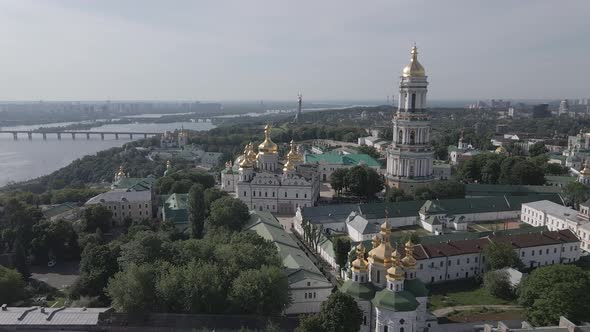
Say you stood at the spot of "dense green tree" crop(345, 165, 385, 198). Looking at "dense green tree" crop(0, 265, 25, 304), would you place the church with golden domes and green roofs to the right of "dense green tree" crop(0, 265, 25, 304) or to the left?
left

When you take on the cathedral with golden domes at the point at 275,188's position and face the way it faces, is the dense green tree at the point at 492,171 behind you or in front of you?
in front

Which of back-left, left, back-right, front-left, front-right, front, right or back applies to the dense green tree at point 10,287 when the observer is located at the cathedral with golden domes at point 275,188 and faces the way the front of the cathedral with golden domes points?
back-right

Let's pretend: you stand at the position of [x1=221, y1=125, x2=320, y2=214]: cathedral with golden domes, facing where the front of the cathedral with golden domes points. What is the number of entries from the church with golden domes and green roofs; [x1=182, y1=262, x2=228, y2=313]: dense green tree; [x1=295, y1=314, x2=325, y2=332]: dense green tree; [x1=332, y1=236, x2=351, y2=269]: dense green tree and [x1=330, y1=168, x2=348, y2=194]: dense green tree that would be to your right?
4

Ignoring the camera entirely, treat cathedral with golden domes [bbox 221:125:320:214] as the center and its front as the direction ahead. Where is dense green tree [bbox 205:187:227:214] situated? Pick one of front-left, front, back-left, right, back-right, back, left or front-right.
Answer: back-right

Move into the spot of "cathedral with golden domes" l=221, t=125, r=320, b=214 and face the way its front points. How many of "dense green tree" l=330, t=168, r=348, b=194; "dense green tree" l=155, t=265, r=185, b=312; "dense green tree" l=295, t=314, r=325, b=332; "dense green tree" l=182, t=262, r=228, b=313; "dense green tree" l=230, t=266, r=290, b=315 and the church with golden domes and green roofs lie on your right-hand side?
5

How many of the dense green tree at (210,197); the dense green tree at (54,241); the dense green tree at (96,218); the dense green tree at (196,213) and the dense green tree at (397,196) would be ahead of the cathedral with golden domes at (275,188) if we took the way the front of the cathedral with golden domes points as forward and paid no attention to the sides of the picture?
1

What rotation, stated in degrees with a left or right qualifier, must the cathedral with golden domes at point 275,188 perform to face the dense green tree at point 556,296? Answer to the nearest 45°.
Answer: approximately 45° to its right

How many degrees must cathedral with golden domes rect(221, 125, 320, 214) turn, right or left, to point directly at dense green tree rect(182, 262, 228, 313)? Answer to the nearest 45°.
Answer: approximately 90° to its right

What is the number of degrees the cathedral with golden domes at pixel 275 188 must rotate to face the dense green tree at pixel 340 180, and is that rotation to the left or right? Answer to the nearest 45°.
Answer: approximately 45° to its left

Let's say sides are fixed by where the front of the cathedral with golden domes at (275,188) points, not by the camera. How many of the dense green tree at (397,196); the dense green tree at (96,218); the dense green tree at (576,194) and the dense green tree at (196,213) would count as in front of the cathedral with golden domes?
2

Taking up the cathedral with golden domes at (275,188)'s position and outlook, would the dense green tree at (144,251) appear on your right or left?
on your right

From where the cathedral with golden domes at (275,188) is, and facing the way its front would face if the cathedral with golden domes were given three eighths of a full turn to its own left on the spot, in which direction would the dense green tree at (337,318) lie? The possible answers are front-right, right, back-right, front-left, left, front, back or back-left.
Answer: back-right

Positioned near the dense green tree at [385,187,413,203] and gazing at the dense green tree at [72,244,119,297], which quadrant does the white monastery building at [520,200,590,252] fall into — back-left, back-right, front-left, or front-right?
front-left

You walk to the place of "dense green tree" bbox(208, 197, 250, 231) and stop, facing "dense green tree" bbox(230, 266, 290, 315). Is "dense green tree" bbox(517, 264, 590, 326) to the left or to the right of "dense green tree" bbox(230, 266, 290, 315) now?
left

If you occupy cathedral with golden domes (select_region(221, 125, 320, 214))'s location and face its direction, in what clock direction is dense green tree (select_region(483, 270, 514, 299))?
The dense green tree is roughly at 2 o'clock from the cathedral with golden domes.

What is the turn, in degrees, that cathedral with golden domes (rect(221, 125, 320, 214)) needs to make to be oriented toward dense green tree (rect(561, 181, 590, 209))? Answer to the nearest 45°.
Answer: approximately 90° to its left

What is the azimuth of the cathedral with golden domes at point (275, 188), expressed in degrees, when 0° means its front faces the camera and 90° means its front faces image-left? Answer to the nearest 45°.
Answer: approximately 270°

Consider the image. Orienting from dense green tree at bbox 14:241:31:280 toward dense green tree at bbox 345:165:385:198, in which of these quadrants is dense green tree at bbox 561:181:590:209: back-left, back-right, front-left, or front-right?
front-right
